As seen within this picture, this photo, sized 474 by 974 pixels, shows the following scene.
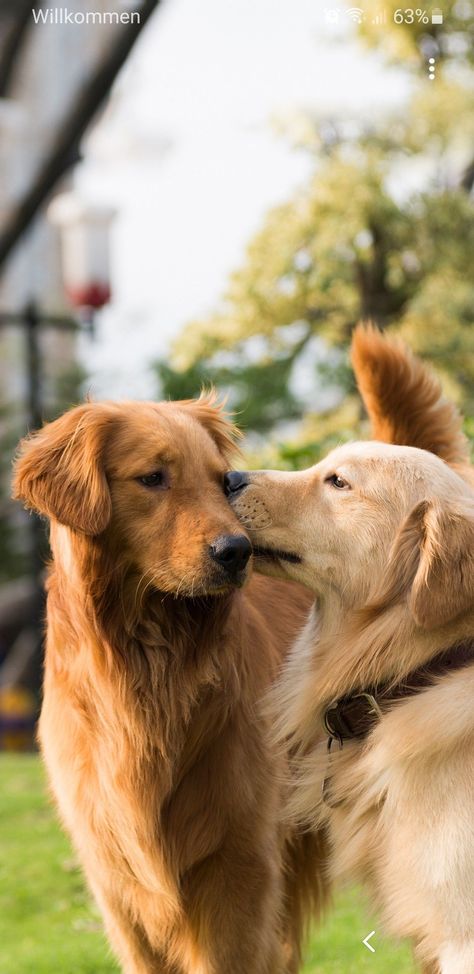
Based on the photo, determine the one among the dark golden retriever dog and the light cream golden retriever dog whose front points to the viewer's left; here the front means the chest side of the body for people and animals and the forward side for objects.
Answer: the light cream golden retriever dog

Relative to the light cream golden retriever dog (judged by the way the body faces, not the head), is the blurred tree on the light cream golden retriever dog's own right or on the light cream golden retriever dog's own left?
on the light cream golden retriever dog's own right

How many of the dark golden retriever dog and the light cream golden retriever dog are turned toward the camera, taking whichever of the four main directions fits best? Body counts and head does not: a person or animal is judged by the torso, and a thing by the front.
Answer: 1

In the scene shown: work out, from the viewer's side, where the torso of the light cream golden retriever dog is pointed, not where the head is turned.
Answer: to the viewer's left

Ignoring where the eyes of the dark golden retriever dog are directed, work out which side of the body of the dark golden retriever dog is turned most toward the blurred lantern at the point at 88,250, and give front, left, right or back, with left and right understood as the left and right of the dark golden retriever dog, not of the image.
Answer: back

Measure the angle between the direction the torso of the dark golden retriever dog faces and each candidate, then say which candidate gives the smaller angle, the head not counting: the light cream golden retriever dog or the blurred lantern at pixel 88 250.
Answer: the light cream golden retriever dog

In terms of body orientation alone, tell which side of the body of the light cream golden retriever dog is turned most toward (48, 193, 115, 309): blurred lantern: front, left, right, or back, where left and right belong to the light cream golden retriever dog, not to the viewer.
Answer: right

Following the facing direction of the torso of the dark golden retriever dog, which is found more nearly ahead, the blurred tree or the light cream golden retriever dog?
the light cream golden retriever dog

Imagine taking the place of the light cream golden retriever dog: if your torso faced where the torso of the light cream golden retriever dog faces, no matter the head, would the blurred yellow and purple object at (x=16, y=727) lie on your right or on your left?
on your right

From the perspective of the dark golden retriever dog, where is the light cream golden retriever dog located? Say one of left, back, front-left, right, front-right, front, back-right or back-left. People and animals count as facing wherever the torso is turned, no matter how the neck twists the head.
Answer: left

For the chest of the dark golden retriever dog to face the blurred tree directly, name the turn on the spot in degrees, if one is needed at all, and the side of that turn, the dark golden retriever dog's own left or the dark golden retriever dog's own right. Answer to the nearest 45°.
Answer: approximately 180°

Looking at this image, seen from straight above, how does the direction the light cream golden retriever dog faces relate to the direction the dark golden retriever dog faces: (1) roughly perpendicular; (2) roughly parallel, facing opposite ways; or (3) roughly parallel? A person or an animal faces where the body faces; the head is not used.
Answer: roughly perpendicular
